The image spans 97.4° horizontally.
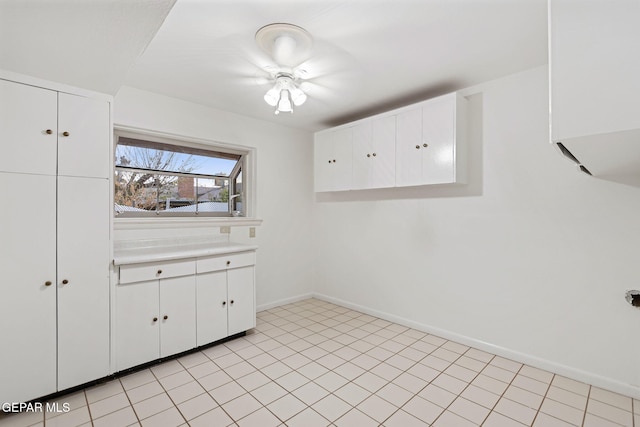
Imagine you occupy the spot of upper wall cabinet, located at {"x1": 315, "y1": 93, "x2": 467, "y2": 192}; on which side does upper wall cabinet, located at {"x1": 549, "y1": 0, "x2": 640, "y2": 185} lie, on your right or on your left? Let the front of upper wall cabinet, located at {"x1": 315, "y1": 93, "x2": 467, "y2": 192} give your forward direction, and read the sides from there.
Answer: on your left

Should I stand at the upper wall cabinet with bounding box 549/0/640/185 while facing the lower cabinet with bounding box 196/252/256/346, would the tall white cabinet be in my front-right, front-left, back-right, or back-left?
front-left

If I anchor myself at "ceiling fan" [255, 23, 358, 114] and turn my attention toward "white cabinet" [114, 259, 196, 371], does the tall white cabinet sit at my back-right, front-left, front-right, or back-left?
front-left

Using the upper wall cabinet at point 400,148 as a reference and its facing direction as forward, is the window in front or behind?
in front

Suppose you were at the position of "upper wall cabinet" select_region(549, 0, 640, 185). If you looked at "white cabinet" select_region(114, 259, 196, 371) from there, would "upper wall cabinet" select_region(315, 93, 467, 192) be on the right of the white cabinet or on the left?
right

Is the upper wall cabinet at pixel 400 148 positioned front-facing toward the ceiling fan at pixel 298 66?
yes

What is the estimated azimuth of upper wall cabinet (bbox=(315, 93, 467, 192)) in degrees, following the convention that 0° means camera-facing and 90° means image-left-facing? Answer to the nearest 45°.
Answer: approximately 45°

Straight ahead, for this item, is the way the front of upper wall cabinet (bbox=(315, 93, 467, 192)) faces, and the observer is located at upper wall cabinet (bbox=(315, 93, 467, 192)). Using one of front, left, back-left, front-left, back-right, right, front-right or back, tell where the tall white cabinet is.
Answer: front

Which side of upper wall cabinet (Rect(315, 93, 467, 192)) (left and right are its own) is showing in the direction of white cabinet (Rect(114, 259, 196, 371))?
front
